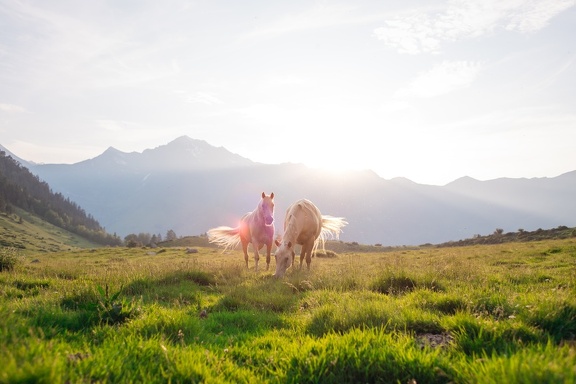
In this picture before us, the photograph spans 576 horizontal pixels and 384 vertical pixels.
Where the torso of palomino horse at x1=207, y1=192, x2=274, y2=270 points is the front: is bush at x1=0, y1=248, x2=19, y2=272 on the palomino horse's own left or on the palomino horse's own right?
on the palomino horse's own right

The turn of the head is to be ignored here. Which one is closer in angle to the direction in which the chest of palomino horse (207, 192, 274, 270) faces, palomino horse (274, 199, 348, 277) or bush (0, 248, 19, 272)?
the palomino horse

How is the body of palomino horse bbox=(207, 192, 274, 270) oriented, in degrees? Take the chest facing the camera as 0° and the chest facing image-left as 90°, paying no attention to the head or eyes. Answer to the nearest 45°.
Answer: approximately 315°

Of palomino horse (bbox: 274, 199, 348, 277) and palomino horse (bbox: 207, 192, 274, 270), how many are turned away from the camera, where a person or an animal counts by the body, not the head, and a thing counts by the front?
0

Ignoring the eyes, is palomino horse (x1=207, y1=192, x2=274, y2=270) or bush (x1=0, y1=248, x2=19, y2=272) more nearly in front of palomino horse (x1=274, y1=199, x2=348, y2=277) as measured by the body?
the bush

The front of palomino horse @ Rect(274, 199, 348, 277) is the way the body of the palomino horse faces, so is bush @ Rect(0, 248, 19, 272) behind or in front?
in front

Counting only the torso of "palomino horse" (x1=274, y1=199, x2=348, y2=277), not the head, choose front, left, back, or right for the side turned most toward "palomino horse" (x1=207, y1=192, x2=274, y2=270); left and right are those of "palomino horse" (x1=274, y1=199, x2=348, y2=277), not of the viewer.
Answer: right

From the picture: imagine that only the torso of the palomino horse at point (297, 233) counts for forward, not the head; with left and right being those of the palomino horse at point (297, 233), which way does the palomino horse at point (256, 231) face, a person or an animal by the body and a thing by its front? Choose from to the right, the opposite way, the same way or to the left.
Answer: to the left

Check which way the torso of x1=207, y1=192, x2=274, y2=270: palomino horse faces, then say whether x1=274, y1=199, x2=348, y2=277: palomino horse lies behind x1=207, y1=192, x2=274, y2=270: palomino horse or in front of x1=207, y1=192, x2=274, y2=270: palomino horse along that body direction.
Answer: in front
